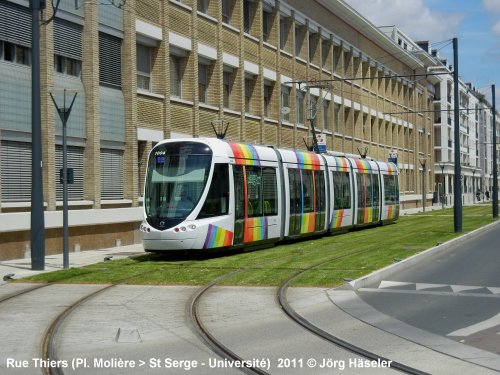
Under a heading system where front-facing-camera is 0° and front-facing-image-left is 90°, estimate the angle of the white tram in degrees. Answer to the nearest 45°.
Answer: approximately 45°

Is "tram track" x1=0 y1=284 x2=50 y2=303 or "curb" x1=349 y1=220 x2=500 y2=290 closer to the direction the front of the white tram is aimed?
the tram track

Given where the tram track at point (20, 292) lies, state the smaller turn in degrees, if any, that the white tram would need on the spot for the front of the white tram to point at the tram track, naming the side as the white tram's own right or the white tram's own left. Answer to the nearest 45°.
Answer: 0° — it already faces it

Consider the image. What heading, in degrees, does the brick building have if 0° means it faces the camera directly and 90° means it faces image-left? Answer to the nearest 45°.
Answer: approximately 315°

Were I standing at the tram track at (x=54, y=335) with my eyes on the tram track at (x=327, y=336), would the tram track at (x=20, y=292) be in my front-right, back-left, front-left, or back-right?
back-left

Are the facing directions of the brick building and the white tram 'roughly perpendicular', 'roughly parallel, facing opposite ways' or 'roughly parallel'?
roughly perpendicular

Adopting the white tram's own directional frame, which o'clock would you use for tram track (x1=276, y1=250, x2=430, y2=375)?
The tram track is roughly at 10 o'clock from the white tram.
